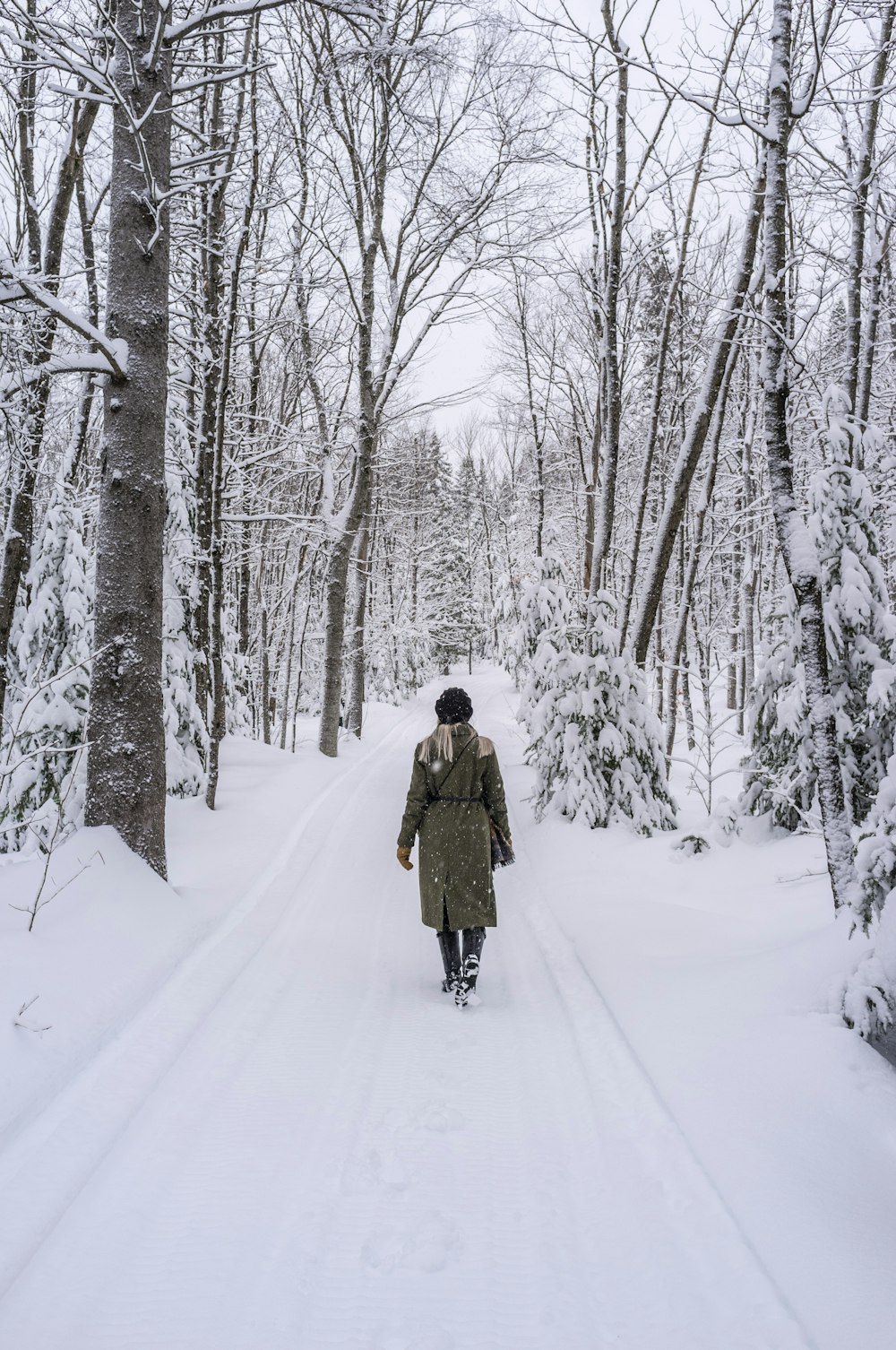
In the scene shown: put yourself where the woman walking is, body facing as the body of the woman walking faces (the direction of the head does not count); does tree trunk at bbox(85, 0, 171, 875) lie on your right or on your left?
on your left

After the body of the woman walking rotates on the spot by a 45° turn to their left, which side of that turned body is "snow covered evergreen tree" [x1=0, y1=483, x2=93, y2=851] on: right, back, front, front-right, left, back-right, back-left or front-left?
front

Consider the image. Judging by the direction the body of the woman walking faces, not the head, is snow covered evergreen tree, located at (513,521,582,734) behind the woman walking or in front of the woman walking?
in front

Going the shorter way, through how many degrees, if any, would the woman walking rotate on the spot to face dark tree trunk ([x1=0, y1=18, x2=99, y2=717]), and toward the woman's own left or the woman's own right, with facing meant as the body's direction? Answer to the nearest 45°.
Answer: approximately 45° to the woman's own left

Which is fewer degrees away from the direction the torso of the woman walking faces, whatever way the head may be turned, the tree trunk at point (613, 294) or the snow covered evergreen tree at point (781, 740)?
the tree trunk

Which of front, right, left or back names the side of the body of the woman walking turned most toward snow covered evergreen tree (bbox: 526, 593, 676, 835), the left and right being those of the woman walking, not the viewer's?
front

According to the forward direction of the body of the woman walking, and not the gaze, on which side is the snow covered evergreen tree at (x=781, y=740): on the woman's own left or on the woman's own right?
on the woman's own right

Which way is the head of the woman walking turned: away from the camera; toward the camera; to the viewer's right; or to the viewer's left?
away from the camera

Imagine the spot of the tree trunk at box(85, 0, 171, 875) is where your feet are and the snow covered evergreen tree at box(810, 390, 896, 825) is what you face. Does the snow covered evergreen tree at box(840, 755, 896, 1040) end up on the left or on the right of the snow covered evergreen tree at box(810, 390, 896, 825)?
right

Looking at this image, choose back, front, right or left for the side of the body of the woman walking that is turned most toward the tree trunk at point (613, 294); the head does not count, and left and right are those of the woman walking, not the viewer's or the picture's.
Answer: front

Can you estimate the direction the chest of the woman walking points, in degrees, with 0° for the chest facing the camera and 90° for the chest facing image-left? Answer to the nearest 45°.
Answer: approximately 180°

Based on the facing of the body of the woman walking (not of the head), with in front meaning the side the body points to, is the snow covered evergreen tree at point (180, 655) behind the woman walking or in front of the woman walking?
in front

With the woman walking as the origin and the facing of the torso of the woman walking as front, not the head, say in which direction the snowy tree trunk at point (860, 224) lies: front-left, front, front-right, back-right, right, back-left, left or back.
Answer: front-right
